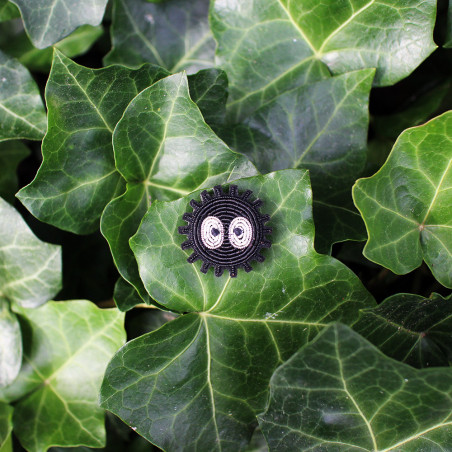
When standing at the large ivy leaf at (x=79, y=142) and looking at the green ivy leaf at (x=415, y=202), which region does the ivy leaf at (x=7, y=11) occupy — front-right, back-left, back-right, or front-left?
back-left

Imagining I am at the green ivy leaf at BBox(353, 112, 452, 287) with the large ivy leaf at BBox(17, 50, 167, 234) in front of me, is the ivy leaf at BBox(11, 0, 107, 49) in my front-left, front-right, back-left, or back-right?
front-right

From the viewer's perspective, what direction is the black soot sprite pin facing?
toward the camera
